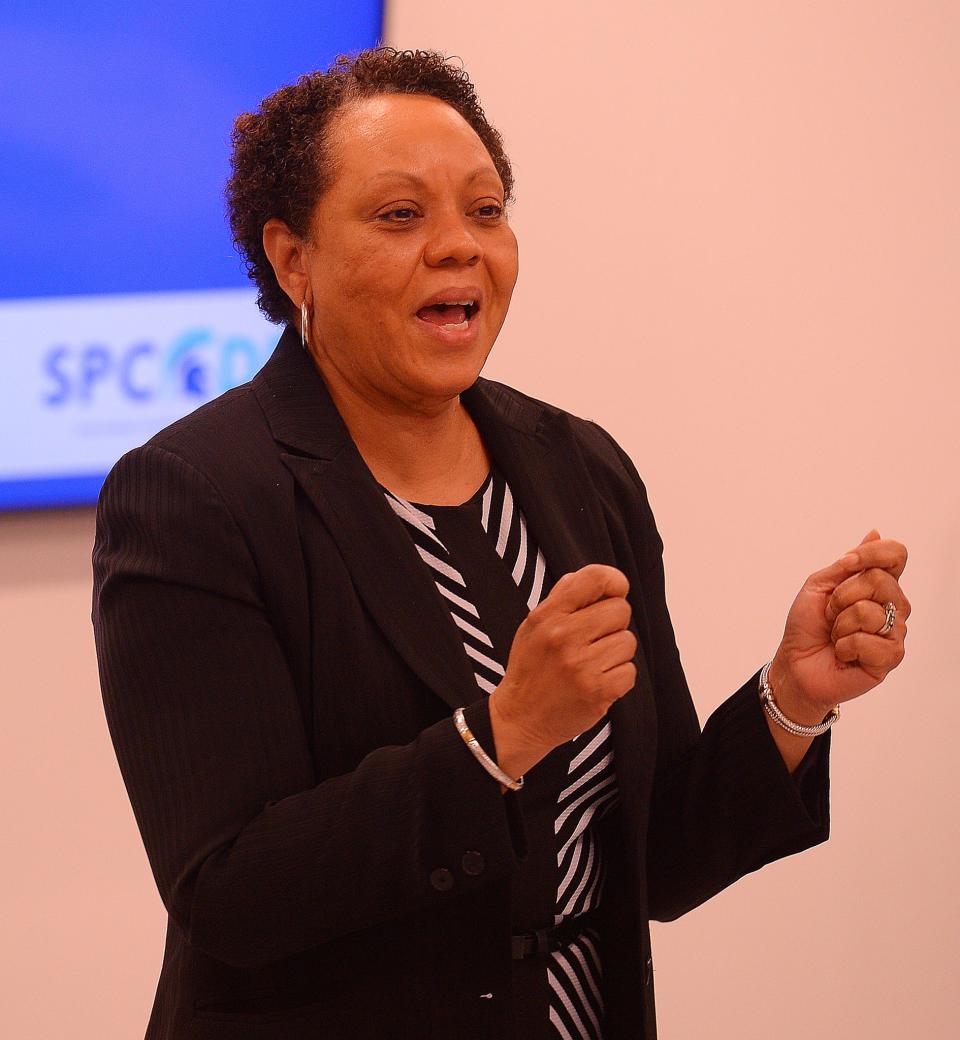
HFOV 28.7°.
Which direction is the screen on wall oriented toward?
toward the camera

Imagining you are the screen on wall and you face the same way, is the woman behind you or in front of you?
in front

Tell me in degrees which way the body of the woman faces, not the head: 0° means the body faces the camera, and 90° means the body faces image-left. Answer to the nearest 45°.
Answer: approximately 315°

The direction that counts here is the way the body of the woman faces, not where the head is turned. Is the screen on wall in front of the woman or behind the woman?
behind

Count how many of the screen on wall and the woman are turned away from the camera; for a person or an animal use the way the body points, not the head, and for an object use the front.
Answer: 0

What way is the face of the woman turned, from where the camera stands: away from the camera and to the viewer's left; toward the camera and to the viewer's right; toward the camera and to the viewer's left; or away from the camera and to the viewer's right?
toward the camera and to the viewer's right
